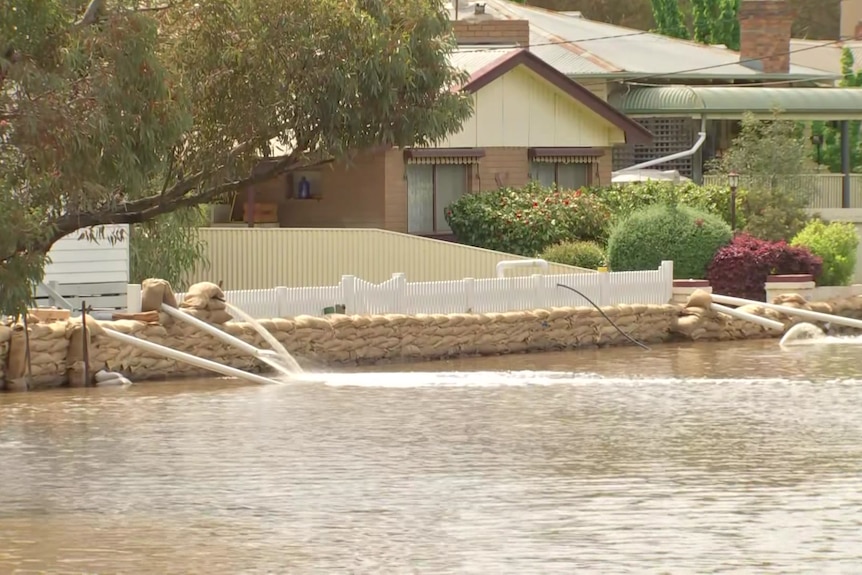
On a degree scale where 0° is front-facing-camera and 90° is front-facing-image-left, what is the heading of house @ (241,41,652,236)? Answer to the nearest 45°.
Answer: approximately 0°

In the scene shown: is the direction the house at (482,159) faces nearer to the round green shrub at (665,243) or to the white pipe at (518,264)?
the white pipe

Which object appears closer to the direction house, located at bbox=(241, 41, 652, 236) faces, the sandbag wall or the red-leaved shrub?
the sandbag wall

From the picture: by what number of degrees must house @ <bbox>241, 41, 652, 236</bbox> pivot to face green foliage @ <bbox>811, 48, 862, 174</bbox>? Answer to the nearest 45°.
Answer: approximately 135° to its left

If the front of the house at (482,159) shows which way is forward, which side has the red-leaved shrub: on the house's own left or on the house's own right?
on the house's own left

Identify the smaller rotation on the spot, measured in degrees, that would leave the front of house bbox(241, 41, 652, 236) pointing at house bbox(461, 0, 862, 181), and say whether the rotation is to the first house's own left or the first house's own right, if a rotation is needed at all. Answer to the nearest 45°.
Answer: approximately 135° to the first house's own left

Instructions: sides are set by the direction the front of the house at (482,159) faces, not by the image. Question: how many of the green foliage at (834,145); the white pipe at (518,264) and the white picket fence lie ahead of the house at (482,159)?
2
